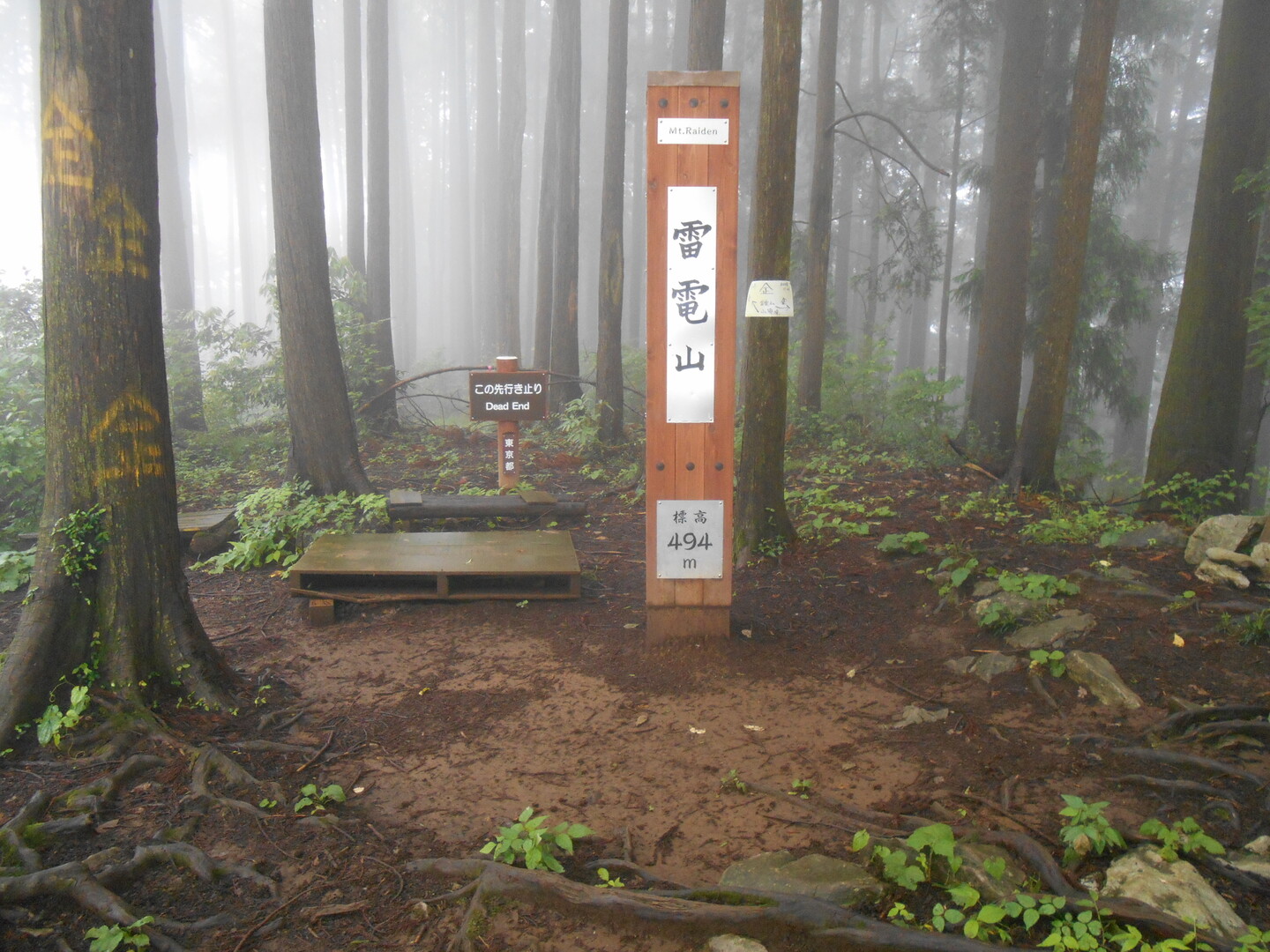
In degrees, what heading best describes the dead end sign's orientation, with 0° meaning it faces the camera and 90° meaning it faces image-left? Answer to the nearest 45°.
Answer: approximately 0°

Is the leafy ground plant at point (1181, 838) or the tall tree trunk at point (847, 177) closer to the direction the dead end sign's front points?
the leafy ground plant

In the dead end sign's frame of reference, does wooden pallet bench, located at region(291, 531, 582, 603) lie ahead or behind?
ahead

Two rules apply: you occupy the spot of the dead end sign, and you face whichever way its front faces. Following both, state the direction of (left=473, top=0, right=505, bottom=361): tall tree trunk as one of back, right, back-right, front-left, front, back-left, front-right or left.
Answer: back

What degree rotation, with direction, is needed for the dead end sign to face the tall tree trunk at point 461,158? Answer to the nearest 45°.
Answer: approximately 180°

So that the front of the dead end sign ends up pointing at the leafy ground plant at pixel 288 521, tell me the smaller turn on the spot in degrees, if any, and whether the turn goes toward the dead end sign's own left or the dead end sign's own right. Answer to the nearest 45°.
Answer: approximately 45° to the dead end sign's own right

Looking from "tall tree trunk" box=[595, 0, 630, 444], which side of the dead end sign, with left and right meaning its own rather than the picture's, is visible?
back

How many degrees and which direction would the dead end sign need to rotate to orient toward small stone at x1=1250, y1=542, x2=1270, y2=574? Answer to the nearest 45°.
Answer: approximately 45° to its left

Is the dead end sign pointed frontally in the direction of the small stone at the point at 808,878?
yes

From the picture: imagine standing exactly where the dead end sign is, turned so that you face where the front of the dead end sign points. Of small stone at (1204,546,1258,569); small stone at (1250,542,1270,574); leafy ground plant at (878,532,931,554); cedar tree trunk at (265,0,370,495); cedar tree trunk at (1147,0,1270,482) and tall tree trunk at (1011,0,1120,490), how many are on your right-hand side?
1

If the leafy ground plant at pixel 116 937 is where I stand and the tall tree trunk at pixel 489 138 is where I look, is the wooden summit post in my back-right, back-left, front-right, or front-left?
front-right

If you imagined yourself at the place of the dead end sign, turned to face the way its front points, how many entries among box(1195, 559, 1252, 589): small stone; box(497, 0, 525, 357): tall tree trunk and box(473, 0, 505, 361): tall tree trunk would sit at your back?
2

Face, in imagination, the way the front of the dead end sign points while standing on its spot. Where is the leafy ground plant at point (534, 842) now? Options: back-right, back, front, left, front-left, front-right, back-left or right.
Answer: front

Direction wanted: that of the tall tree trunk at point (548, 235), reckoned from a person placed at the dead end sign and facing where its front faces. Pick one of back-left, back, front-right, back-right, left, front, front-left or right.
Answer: back
